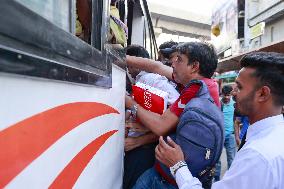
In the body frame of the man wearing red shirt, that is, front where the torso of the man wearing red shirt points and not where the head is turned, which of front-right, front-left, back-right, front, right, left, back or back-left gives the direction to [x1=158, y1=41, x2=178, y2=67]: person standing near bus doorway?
right

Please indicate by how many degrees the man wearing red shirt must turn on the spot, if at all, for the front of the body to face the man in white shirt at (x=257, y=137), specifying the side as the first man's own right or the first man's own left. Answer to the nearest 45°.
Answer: approximately 135° to the first man's own left

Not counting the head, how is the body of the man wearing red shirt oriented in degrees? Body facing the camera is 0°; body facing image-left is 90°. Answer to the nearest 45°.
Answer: approximately 90°

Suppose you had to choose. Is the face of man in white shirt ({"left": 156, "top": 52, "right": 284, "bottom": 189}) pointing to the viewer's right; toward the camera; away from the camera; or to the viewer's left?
to the viewer's left
